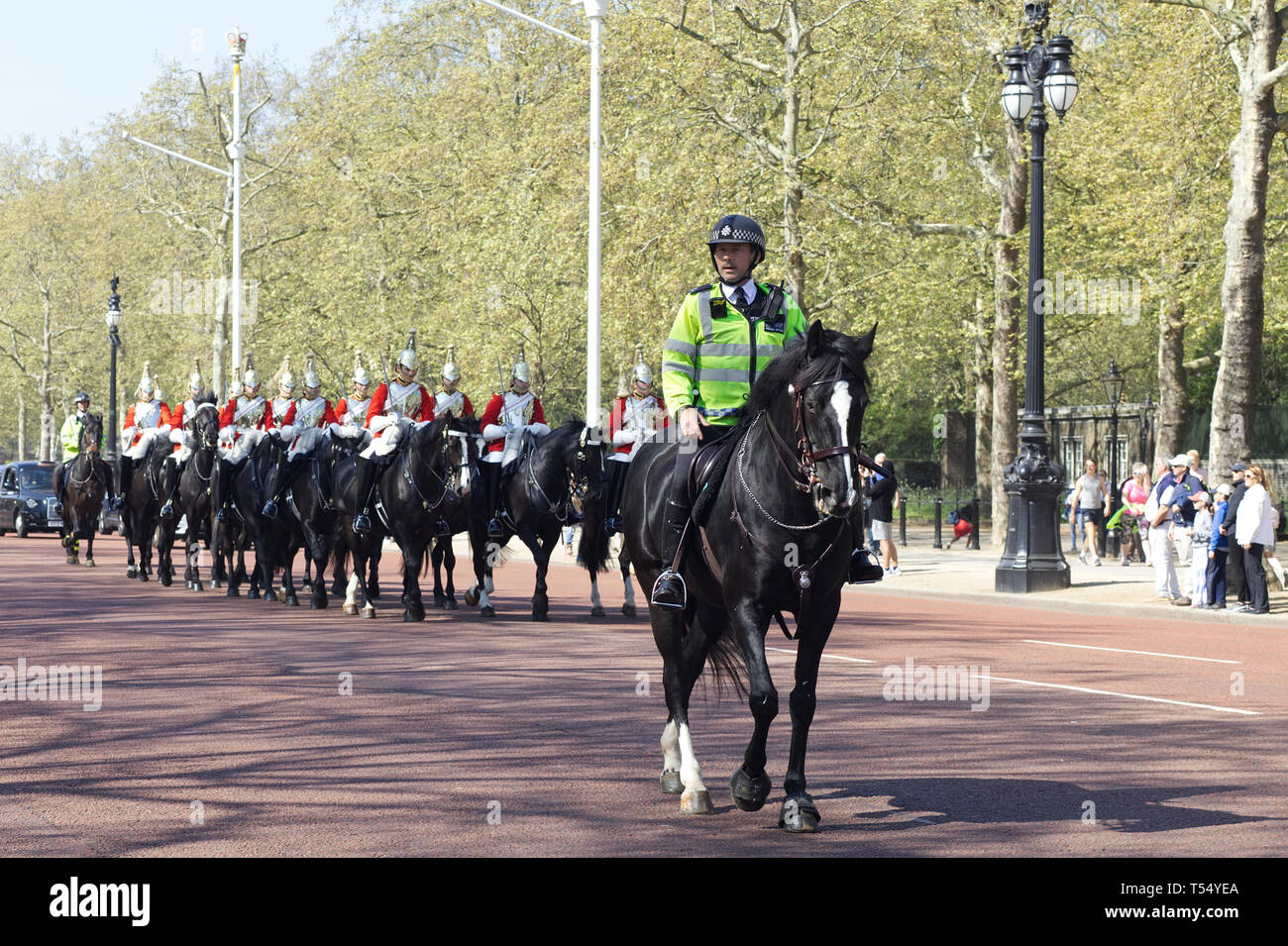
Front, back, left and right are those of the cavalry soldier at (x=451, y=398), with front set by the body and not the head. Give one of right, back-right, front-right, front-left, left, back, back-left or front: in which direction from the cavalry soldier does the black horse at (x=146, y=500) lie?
back-right

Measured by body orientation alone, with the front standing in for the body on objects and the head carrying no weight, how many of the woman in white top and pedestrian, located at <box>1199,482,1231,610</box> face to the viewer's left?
2

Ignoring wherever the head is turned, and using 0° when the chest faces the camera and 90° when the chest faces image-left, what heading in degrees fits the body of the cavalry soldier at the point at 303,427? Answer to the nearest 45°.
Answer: approximately 315°

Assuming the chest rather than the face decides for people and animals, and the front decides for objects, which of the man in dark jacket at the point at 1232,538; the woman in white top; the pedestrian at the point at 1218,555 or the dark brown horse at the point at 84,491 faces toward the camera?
the dark brown horse

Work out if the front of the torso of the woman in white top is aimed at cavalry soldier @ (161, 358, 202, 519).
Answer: yes

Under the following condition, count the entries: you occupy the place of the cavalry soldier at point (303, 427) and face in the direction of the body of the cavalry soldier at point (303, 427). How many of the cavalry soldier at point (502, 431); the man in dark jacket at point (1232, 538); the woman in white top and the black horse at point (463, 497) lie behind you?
0

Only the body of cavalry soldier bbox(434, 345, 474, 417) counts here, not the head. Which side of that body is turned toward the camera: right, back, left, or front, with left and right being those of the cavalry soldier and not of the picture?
front

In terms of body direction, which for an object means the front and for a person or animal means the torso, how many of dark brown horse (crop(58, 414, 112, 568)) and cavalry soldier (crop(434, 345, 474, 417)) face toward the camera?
2

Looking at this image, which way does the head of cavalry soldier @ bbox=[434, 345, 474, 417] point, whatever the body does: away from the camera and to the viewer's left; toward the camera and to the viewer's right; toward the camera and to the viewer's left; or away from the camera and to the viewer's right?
toward the camera and to the viewer's right

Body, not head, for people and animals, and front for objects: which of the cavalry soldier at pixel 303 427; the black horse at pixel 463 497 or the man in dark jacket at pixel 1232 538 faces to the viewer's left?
the man in dark jacket

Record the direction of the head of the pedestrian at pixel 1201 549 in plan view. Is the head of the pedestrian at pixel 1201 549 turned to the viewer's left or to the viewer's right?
to the viewer's left

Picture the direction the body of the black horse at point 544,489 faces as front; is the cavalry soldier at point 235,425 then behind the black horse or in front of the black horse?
behind

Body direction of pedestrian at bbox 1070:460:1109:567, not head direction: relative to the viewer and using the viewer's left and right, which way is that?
facing the viewer

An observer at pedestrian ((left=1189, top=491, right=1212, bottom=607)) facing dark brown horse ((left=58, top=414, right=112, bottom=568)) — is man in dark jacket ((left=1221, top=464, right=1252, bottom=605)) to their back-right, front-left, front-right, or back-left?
back-right

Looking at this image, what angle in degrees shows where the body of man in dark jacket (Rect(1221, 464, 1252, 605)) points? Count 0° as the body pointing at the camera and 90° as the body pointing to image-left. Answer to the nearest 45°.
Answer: approximately 90°

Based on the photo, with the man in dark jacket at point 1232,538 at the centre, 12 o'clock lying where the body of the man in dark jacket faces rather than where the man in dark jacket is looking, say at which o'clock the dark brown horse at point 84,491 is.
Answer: The dark brown horse is roughly at 12 o'clock from the man in dark jacket.

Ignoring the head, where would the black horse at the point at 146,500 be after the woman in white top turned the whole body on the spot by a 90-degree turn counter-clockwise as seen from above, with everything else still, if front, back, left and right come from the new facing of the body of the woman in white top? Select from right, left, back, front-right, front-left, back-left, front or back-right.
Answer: right

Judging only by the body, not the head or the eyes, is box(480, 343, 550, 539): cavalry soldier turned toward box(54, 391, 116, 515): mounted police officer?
no

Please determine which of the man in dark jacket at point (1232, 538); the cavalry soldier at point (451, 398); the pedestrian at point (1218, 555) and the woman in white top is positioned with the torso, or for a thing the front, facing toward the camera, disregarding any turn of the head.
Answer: the cavalry soldier

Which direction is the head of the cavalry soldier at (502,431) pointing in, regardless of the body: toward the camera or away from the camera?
toward the camera
